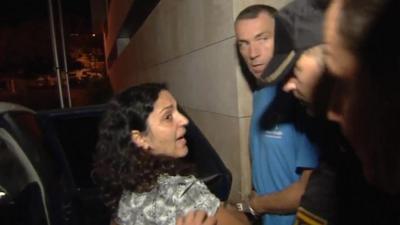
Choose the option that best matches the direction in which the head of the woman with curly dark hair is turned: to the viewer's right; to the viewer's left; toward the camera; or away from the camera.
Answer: to the viewer's right

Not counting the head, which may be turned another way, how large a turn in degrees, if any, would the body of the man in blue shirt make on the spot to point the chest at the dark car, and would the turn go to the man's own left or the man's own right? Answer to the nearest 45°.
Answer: approximately 45° to the man's own right

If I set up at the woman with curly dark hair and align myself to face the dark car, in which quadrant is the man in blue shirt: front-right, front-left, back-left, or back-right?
back-right

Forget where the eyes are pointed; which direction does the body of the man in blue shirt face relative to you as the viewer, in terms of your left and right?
facing the viewer and to the left of the viewer

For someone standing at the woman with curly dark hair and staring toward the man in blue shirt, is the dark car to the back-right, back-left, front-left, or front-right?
back-left

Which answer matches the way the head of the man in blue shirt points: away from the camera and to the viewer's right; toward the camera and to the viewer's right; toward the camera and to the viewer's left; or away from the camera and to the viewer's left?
toward the camera and to the viewer's left

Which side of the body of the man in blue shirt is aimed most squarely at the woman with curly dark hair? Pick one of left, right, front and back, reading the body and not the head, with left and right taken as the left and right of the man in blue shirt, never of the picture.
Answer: front

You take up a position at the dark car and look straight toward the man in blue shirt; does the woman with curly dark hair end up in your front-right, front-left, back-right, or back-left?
front-right

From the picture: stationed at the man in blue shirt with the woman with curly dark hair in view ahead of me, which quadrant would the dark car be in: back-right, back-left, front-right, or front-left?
front-right

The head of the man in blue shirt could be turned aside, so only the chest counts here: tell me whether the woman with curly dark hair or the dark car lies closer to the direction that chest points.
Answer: the woman with curly dark hair
